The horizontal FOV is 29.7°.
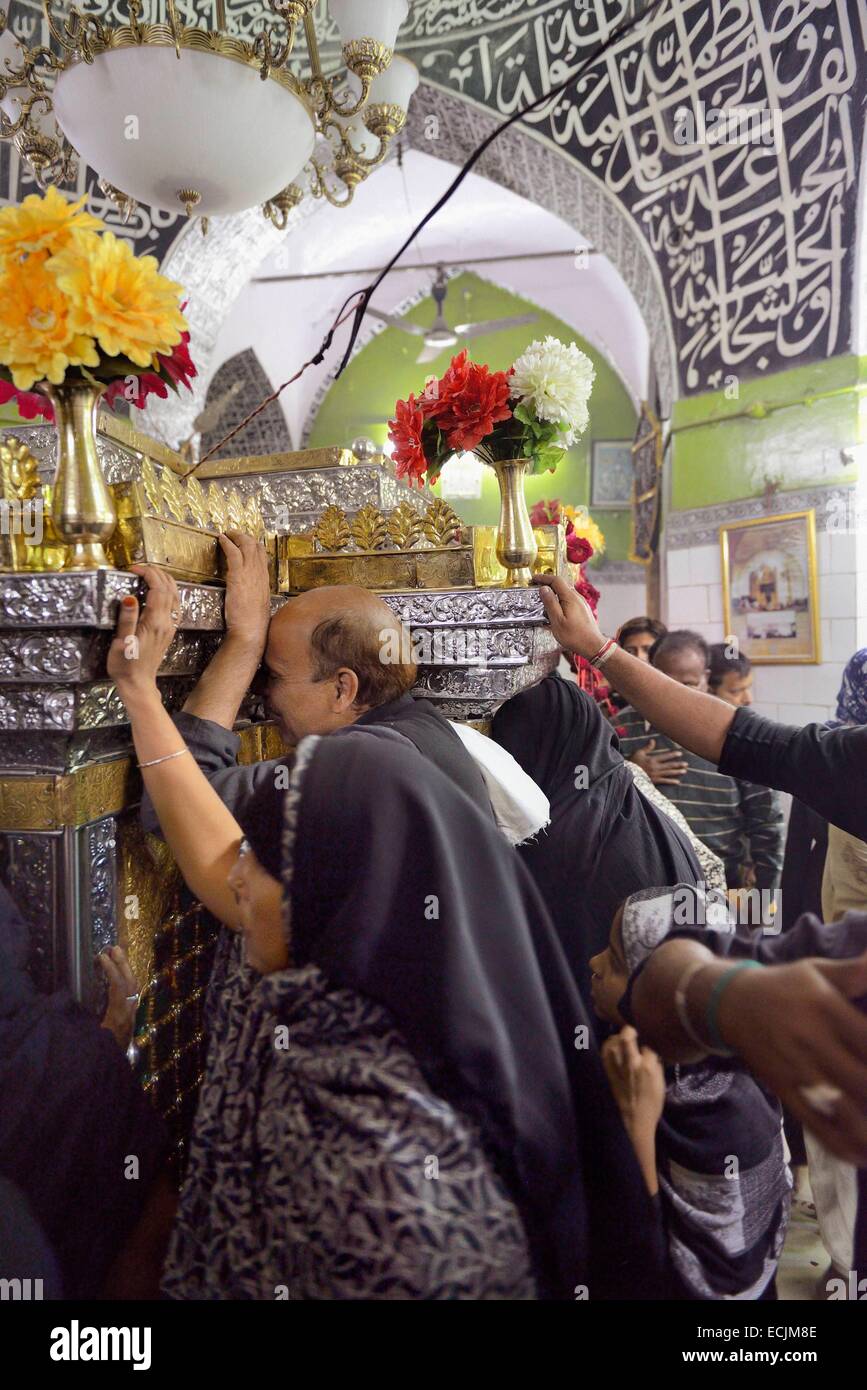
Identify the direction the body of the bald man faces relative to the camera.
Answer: to the viewer's left

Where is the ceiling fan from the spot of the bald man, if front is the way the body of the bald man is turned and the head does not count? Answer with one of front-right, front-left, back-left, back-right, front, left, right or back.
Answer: right

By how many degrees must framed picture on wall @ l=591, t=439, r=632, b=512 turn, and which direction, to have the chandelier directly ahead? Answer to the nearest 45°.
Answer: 0° — it already faces it

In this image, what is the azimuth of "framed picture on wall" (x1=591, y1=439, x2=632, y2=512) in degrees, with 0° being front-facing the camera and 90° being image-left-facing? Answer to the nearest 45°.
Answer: approximately 0°

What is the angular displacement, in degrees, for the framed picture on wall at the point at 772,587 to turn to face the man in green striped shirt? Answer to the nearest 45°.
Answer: approximately 45° to its left

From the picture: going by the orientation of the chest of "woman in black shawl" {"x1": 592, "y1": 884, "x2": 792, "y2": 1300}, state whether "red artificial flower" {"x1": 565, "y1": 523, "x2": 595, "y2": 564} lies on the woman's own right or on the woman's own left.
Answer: on the woman's own right

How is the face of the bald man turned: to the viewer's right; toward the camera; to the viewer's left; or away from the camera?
to the viewer's left

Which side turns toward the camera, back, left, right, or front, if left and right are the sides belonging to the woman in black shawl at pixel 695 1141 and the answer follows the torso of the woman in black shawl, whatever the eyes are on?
left

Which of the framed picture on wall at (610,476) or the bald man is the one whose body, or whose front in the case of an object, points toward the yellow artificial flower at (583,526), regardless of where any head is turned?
the framed picture on wall
